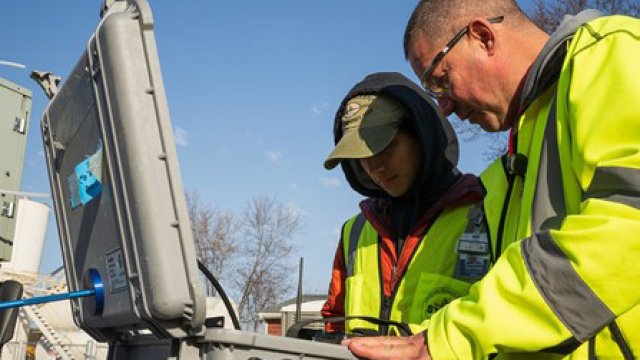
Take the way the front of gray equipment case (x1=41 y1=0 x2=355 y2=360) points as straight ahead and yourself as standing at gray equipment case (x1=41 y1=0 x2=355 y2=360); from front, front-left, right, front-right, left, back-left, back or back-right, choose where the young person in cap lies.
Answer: front-left

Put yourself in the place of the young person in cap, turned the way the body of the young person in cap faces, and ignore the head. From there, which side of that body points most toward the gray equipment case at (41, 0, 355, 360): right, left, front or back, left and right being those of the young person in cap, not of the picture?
front

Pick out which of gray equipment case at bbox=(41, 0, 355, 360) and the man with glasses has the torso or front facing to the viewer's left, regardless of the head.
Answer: the man with glasses

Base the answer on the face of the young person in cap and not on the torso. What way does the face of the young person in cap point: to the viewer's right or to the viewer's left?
to the viewer's left

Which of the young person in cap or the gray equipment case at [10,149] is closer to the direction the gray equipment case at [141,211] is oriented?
the young person in cap

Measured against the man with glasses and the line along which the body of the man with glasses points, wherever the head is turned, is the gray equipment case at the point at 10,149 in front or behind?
in front

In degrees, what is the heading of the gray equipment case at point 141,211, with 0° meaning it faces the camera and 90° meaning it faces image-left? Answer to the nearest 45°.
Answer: approximately 270°

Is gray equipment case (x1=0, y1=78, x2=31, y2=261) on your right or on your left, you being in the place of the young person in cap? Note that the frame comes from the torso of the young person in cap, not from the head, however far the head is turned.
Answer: on your right

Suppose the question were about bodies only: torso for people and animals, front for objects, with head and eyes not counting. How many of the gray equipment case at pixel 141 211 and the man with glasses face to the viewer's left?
1

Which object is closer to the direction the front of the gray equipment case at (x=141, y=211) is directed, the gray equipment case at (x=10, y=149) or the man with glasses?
the man with glasses

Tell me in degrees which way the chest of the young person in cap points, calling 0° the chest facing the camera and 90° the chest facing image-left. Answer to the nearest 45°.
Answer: approximately 45°

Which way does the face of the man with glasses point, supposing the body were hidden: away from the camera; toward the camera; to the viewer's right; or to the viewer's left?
to the viewer's left

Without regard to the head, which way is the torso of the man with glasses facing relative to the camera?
to the viewer's left
